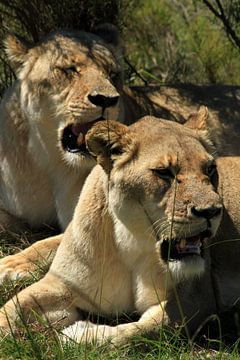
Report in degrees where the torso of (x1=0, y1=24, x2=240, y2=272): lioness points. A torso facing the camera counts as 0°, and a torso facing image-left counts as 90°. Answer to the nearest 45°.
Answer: approximately 45°

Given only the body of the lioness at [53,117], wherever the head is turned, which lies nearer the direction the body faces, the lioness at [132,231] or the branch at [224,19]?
the lioness

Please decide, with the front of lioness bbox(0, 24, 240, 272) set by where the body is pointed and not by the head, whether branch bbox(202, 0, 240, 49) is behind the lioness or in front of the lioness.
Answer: behind

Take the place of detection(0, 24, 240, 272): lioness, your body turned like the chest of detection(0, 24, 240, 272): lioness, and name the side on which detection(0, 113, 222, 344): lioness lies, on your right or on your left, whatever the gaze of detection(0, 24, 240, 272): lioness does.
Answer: on your left

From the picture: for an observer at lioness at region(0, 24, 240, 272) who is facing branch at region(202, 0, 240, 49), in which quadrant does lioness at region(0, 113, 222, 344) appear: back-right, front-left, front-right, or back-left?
back-right
